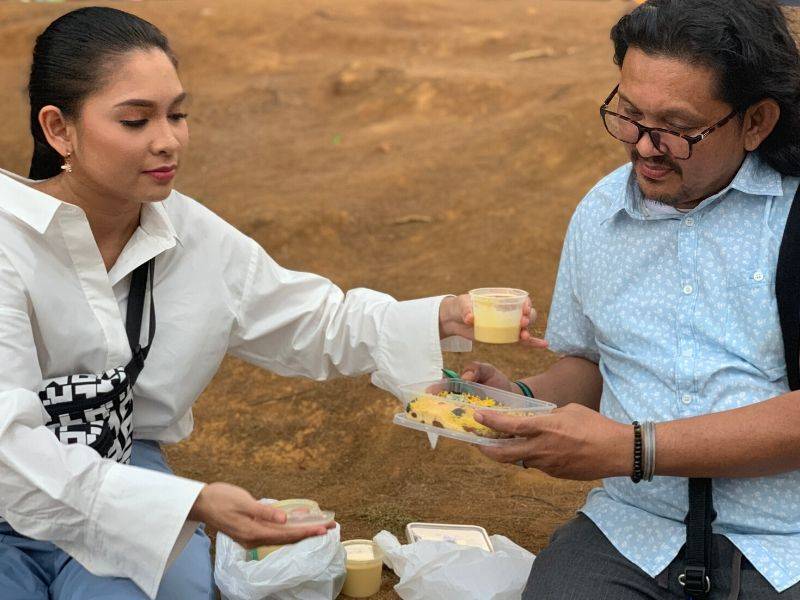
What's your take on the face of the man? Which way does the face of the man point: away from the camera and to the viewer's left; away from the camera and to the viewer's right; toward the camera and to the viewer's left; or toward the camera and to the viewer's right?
toward the camera and to the viewer's left

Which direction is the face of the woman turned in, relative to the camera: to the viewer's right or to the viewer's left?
to the viewer's right

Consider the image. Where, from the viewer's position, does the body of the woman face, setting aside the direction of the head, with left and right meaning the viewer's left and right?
facing the viewer and to the right of the viewer

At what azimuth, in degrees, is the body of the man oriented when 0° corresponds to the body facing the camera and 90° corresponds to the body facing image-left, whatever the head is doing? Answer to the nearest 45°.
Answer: approximately 45°

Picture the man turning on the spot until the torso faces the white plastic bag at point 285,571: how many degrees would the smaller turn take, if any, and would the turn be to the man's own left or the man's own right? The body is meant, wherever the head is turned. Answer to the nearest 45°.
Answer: approximately 45° to the man's own right

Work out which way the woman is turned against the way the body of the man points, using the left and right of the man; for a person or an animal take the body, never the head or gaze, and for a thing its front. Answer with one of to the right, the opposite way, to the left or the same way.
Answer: to the left

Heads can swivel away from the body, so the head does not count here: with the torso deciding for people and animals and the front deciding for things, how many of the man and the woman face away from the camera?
0
